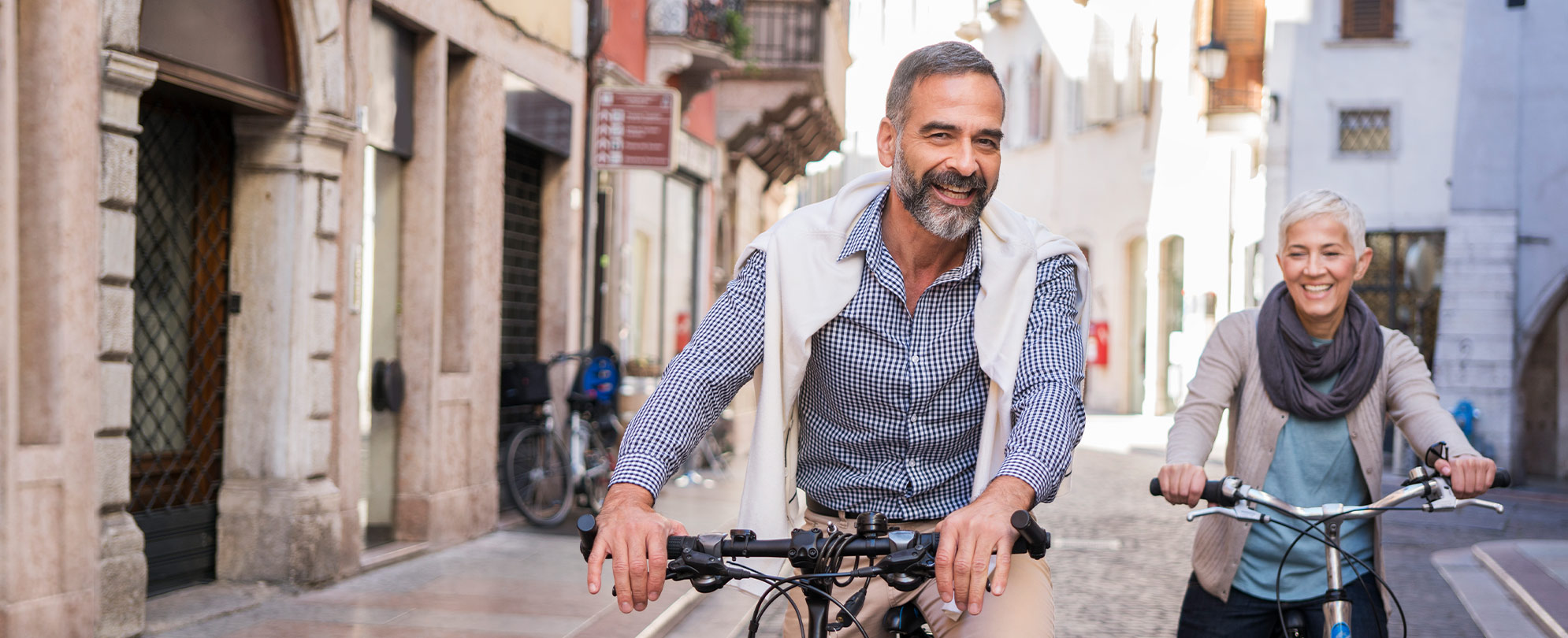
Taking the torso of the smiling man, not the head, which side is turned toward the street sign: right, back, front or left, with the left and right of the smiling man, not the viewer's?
back

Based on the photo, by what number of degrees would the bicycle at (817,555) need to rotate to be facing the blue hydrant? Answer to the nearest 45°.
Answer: approximately 135° to its left

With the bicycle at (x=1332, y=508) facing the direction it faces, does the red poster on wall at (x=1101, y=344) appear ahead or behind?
behind

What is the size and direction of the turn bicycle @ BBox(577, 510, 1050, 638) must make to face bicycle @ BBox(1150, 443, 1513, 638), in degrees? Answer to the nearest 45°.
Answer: approximately 135° to its left

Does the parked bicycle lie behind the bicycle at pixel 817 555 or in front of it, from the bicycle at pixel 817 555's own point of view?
behind

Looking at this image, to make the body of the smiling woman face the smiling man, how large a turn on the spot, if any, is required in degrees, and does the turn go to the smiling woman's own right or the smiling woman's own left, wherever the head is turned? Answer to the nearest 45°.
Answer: approximately 45° to the smiling woman's own right

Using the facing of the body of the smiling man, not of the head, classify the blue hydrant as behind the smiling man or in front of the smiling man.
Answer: behind

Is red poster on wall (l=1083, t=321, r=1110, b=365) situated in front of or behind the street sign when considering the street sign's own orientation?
behind

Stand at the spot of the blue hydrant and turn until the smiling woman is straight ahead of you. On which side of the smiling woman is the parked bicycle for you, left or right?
right
